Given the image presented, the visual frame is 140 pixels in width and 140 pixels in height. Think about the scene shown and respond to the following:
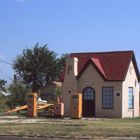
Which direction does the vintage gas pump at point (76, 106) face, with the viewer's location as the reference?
facing the viewer and to the left of the viewer

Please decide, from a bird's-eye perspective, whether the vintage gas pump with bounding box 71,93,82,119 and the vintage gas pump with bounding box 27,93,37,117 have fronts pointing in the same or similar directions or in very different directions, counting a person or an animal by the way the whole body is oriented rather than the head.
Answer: same or similar directions

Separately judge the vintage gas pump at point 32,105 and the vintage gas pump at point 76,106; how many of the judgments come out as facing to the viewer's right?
0

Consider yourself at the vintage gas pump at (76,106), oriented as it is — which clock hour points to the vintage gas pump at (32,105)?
the vintage gas pump at (32,105) is roughly at 2 o'clock from the vintage gas pump at (76,106).

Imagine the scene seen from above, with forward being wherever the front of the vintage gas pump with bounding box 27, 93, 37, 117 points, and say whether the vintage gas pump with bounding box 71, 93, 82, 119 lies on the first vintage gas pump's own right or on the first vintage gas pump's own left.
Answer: on the first vintage gas pump's own left

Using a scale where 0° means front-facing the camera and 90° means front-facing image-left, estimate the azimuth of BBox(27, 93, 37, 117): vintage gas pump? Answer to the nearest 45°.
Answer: approximately 45°
